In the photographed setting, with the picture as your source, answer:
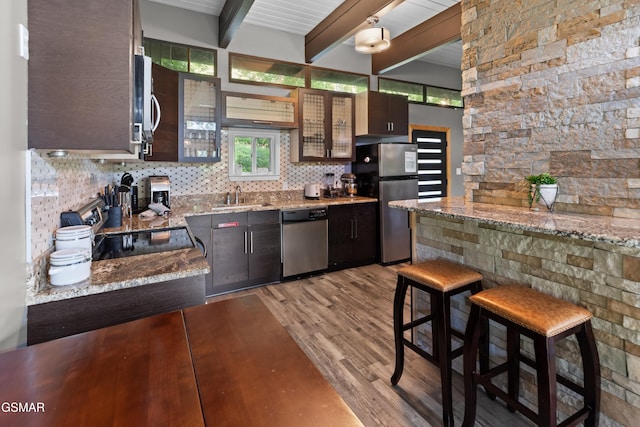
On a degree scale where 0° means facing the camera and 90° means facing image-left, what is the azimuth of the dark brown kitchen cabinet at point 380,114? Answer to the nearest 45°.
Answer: approximately 315°

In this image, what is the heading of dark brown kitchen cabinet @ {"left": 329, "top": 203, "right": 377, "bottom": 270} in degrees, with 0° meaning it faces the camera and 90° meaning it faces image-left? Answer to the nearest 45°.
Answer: approximately 315°

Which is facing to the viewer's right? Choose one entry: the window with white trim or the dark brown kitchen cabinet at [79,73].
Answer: the dark brown kitchen cabinet

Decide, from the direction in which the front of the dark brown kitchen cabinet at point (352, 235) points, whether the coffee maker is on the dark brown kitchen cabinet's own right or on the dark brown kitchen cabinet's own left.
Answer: on the dark brown kitchen cabinet's own right

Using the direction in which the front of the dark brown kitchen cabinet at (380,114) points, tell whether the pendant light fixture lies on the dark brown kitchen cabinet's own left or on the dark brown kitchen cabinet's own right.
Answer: on the dark brown kitchen cabinet's own right

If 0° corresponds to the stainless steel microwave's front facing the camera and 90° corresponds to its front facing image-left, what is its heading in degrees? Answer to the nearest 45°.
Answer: approximately 270°

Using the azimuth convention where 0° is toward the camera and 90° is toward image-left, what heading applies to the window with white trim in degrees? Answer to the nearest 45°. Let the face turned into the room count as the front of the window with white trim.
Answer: approximately 0°

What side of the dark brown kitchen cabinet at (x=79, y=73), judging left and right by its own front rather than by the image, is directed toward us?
right

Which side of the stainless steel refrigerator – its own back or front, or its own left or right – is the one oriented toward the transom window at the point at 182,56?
right

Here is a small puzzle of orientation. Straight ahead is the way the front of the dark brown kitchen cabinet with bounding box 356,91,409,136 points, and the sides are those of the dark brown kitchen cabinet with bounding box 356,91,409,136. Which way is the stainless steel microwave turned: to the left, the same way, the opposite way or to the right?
to the left

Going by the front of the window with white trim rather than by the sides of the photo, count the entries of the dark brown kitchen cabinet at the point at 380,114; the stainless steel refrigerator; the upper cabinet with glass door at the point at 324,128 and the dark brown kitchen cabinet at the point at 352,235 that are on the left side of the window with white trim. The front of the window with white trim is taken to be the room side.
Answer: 4
